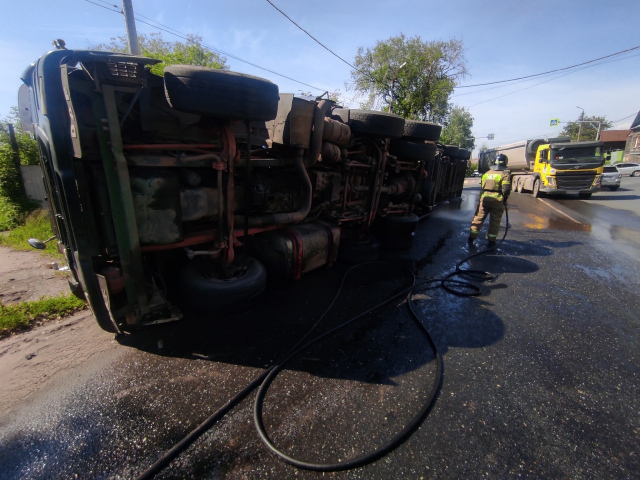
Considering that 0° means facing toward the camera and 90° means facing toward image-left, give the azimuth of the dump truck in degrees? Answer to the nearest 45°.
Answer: approximately 315°

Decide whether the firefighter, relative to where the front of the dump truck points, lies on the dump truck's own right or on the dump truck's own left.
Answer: on the dump truck's own right

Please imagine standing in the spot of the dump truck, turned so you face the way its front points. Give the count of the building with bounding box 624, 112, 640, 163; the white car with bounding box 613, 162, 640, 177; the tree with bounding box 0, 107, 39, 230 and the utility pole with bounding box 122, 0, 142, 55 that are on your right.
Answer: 2

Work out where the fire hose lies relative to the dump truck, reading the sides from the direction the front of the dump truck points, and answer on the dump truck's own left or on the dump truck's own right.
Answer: on the dump truck's own right

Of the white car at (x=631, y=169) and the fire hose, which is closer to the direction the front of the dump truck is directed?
the fire hose

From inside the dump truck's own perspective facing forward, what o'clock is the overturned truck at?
The overturned truck is roughly at 2 o'clock from the dump truck.

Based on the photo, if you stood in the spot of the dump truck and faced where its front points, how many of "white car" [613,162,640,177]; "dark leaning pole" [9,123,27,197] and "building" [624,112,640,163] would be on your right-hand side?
1

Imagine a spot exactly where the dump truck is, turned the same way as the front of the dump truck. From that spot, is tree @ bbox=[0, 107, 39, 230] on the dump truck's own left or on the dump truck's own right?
on the dump truck's own right

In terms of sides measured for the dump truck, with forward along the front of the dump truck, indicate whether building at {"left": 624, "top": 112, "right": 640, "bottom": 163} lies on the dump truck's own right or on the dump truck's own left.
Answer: on the dump truck's own left

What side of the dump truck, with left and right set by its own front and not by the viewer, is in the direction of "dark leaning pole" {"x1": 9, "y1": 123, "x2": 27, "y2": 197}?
right

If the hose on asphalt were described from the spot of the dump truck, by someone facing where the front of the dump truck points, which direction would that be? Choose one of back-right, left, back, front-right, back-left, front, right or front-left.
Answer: front-right

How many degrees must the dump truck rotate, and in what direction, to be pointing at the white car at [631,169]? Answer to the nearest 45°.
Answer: approximately 135° to its left
